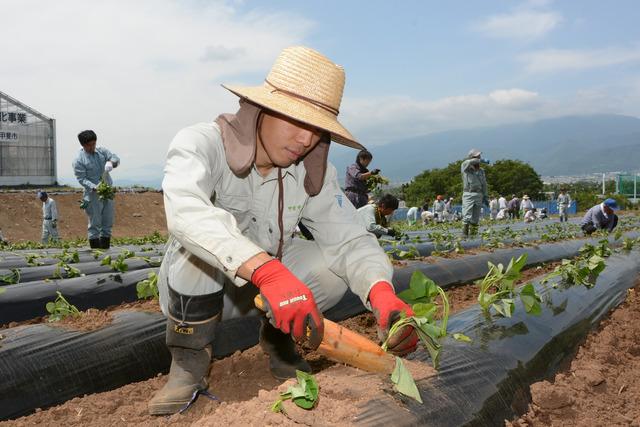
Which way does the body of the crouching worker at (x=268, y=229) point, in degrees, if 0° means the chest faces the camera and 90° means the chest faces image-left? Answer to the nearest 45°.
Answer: approximately 315°

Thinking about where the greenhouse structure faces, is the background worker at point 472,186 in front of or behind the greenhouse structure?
in front

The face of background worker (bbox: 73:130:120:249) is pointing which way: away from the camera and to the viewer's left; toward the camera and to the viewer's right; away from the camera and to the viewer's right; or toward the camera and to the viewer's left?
toward the camera and to the viewer's right

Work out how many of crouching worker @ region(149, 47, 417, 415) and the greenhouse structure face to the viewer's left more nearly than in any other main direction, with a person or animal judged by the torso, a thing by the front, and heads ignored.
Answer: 0

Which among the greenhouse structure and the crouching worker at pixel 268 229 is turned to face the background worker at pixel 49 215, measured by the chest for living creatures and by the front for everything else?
the greenhouse structure

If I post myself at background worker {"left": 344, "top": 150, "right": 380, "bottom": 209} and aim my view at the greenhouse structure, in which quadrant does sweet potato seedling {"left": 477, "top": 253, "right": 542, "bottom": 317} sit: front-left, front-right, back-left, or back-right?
back-left

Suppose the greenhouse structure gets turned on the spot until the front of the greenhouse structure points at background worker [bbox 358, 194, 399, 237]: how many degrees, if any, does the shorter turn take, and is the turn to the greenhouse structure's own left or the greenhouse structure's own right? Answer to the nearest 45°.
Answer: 0° — it already faces them

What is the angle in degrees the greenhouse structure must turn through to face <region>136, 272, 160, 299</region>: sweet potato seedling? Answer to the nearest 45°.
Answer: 0° — it already faces it

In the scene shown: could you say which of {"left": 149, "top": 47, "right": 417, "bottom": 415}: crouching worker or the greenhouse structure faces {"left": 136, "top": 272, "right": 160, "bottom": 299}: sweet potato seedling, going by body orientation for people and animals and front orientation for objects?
the greenhouse structure

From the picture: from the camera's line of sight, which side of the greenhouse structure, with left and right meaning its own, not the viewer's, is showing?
front

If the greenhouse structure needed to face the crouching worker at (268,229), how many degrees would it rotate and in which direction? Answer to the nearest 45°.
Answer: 0° — it already faces them
